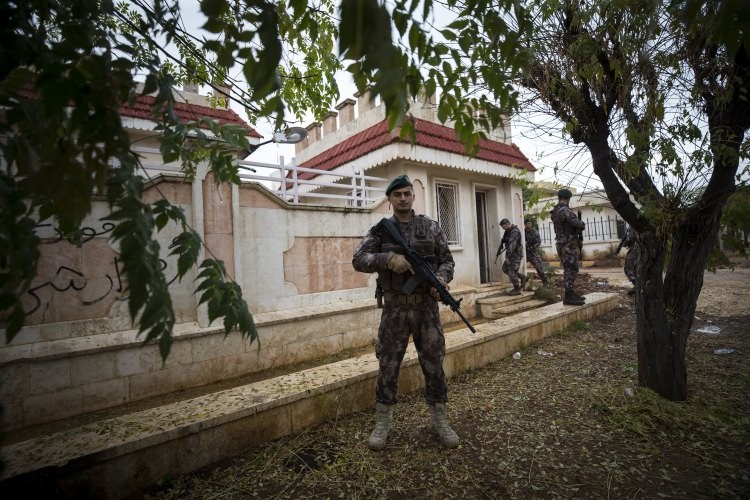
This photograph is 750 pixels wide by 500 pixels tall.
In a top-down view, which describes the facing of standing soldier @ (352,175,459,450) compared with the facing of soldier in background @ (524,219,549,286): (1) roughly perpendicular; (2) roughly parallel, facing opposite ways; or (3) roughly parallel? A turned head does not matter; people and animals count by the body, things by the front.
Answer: roughly perpendicular

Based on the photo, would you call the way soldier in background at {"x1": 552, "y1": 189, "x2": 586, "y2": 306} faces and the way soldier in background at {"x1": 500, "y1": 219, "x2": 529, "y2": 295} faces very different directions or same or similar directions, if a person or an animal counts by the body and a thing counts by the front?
very different directions

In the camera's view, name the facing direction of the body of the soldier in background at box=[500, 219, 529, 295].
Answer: to the viewer's left
